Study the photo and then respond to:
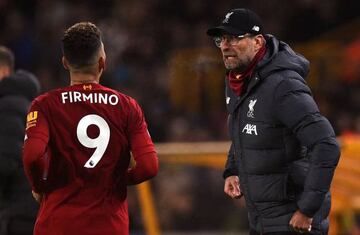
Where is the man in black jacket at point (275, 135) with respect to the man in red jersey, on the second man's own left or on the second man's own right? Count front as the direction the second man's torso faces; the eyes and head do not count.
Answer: on the second man's own right

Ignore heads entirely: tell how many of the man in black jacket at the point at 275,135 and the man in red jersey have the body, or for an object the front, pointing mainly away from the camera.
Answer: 1

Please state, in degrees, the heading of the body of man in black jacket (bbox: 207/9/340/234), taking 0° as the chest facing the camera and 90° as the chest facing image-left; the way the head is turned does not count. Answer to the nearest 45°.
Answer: approximately 45°

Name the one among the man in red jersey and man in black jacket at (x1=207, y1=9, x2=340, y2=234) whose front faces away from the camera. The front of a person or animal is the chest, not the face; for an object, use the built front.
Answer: the man in red jersey

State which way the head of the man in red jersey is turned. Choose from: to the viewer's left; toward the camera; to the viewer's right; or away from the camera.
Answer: away from the camera

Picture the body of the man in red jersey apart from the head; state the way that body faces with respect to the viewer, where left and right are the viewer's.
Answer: facing away from the viewer

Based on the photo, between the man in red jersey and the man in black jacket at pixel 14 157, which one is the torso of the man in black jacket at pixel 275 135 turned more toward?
the man in red jersey

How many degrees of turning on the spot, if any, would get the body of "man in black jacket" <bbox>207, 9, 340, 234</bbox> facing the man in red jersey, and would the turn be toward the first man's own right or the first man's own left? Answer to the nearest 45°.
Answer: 0° — they already face them
